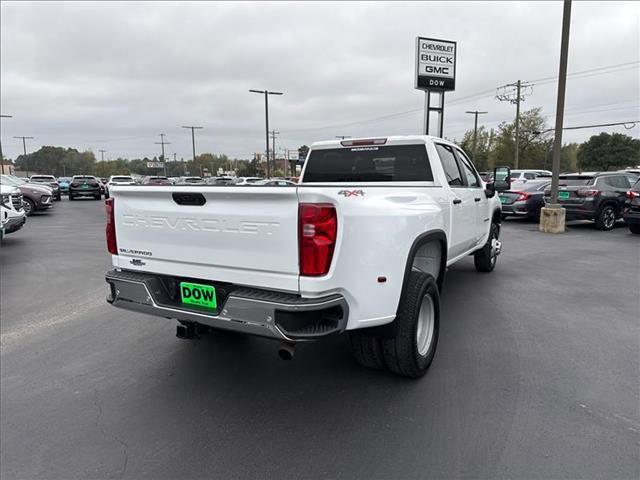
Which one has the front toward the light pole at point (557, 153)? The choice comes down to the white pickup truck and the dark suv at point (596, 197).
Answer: the white pickup truck

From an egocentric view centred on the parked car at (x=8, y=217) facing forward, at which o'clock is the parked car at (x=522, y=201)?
the parked car at (x=522, y=201) is roughly at 11 o'clock from the parked car at (x=8, y=217).

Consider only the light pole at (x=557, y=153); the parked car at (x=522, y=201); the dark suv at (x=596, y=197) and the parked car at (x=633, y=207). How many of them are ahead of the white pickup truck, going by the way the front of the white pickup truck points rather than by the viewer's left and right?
4

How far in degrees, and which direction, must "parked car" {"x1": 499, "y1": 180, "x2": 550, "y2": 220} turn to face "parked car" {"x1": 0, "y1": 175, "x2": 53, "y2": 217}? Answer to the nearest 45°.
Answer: approximately 135° to its left

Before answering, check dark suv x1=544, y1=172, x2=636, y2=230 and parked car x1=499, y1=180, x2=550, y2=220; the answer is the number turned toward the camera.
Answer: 0

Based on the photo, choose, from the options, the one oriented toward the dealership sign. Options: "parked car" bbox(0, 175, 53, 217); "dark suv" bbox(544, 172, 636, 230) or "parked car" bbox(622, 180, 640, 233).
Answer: "parked car" bbox(0, 175, 53, 217)

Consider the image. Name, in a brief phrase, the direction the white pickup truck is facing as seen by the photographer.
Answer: facing away from the viewer and to the right of the viewer

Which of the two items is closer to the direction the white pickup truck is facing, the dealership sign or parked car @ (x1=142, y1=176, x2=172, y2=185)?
the dealership sign

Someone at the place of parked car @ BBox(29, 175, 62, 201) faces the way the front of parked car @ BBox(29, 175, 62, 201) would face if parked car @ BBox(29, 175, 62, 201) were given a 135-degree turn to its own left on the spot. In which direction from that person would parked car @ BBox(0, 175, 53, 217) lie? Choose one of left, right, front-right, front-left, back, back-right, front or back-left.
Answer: back

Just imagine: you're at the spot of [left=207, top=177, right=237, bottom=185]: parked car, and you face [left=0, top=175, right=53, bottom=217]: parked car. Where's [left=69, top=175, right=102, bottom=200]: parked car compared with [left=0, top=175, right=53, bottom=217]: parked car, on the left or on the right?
right

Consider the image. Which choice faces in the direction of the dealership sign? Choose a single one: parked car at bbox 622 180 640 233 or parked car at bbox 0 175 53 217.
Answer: parked car at bbox 0 175 53 217

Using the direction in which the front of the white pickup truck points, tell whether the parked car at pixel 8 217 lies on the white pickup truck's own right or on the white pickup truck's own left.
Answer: on the white pickup truck's own left

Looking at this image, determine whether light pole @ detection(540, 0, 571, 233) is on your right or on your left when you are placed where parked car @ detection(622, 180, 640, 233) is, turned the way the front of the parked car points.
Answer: on your left

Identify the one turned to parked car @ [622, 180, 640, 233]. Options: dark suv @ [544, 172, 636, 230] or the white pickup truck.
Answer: the white pickup truck

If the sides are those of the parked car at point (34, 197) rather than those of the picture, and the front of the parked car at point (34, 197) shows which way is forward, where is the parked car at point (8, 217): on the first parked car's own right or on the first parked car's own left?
on the first parked car's own right
